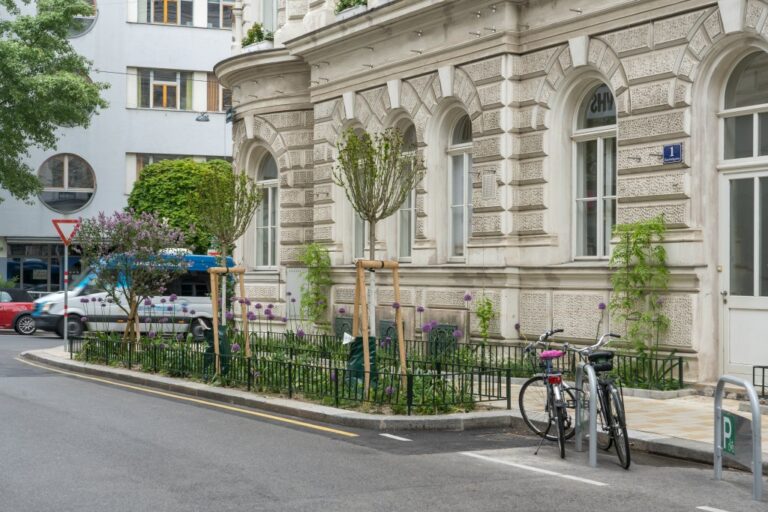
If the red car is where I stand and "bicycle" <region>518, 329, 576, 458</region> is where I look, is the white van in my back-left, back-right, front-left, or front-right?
front-left

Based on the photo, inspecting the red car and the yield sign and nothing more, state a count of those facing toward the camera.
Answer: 1

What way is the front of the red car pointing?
to the viewer's left

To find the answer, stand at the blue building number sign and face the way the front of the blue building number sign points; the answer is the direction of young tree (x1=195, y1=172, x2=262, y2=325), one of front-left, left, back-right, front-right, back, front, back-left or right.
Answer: front-right

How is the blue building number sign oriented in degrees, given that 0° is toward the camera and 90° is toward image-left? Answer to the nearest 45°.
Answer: approximately 45°

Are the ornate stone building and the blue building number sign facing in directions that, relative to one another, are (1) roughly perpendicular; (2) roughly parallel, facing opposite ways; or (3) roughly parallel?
roughly parallel

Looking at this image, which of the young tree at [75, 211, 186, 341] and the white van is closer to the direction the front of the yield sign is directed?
the young tree

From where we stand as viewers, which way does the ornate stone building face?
facing the viewer and to the left of the viewer

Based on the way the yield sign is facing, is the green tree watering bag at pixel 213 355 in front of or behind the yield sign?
in front

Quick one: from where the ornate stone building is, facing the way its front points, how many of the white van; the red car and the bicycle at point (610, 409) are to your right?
2

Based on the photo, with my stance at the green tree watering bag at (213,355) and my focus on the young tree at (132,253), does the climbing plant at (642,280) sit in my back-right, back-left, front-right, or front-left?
back-right

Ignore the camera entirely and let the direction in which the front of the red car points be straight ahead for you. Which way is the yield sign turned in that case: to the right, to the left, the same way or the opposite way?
to the left

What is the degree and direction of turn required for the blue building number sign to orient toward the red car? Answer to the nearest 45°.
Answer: approximately 90° to its right

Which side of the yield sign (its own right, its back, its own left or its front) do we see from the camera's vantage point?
front

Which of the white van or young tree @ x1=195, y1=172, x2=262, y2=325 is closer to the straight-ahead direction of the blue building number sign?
the young tree

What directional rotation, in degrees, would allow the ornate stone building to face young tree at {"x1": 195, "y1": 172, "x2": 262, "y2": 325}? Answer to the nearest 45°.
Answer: approximately 45° to its right

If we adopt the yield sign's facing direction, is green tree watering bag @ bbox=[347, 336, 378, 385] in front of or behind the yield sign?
in front
